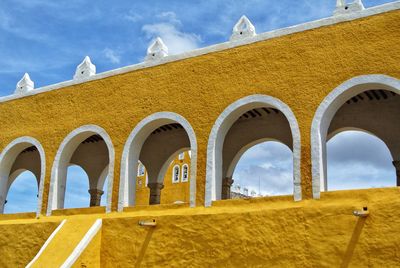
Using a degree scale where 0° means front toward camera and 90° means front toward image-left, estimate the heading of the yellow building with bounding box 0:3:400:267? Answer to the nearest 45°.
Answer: approximately 45°

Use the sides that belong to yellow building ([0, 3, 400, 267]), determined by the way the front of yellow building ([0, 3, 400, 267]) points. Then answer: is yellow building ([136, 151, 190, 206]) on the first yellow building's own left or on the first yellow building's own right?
on the first yellow building's own right
